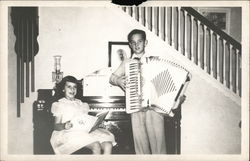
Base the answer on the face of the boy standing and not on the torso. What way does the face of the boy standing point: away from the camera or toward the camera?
toward the camera

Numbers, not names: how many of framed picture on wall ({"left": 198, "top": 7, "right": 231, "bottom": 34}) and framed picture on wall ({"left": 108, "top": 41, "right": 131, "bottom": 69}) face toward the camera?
2

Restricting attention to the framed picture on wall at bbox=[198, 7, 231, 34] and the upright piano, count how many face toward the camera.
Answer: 2

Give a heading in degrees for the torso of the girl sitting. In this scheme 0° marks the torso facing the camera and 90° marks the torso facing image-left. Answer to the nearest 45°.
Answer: approximately 315°

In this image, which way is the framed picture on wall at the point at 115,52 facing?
toward the camera

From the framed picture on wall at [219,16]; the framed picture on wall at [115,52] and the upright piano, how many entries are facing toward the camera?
3

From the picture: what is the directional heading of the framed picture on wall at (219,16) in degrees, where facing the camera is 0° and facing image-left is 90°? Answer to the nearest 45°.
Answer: approximately 0°

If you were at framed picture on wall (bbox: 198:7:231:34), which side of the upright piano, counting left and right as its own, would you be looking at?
left

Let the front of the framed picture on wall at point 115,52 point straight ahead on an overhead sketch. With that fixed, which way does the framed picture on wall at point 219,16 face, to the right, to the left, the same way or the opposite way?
the same way

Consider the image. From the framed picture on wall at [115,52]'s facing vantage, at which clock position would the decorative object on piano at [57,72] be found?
The decorative object on piano is roughly at 3 o'clock from the framed picture on wall.

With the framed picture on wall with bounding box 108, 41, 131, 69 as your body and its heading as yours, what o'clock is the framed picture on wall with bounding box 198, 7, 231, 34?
the framed picture on wall with bounding box 198, 7, 231, 34 is roughly at 9 o'clock from the framed picture on wall with bounding box 108, 41, 131, 69.

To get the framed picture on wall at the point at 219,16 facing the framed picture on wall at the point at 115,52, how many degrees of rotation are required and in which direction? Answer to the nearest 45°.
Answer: approximately 90° to its right
